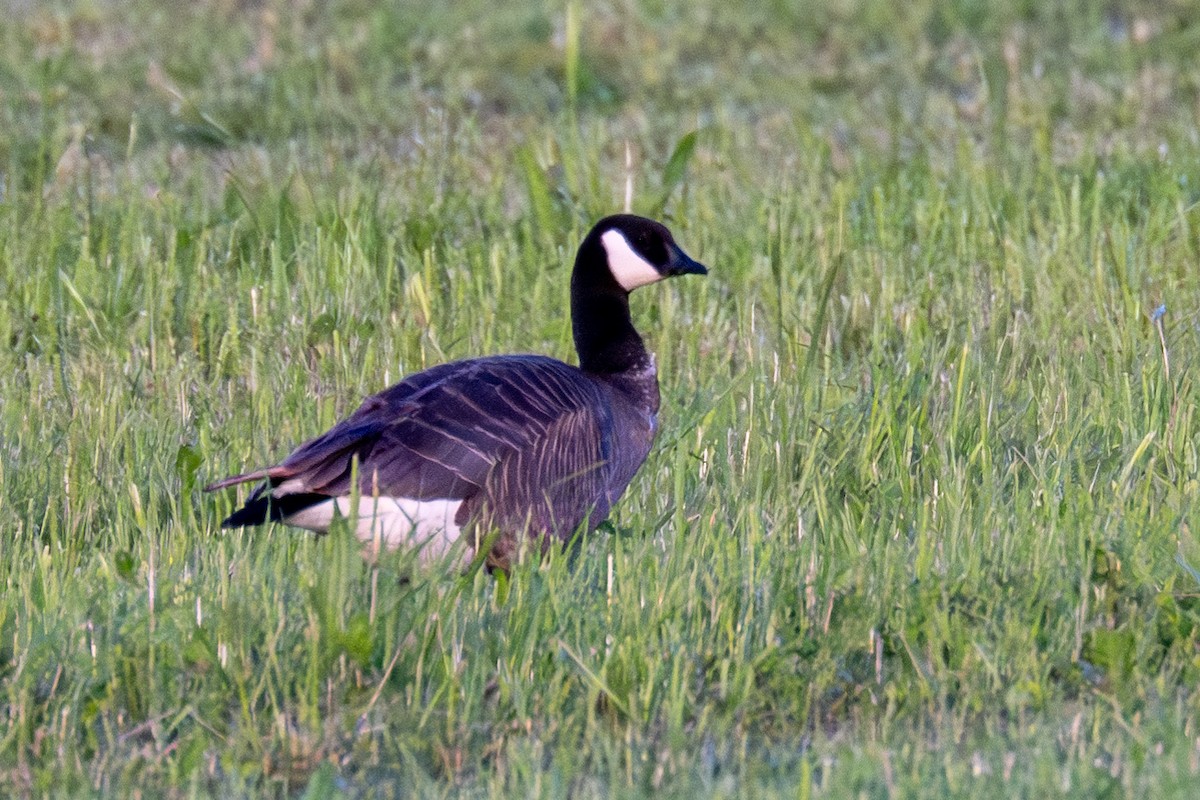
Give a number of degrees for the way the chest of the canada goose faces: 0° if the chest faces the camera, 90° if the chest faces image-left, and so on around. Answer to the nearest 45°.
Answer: approximately 270°
